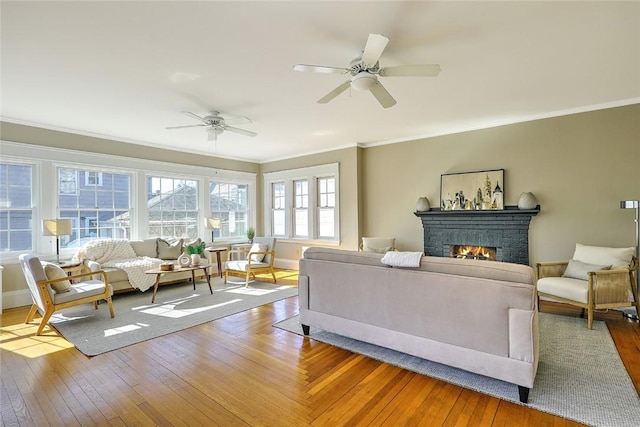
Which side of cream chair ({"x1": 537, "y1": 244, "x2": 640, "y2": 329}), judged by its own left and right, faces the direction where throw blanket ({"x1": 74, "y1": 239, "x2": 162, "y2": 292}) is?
front

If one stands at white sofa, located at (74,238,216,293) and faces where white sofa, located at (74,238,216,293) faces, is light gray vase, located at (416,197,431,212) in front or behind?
in front

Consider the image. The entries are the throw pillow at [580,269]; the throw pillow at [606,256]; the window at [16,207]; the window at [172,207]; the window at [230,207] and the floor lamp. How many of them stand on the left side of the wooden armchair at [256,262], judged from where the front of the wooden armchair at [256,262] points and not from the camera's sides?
3

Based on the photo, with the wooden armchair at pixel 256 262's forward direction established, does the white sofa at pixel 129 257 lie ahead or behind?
ahead

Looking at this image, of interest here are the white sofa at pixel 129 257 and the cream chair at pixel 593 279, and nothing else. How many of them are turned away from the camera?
0

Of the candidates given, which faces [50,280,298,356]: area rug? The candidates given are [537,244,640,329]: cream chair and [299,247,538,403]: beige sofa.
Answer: the cream chair

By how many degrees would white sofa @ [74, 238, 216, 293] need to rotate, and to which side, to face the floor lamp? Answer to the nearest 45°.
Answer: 0° — it already faces it

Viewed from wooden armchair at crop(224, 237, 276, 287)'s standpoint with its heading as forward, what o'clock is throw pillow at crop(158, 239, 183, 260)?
The throw pillow is roughly at 2 o'clock from the wooden armchair.

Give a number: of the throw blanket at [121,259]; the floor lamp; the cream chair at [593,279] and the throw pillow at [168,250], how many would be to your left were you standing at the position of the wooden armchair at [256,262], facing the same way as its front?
2

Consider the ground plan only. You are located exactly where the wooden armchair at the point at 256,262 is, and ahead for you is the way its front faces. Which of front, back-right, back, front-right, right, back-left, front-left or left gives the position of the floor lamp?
left

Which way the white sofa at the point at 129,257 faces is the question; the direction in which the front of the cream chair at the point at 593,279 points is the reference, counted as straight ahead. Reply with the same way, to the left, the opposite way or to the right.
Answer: to the left

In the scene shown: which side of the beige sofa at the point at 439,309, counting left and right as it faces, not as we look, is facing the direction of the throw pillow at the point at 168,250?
left

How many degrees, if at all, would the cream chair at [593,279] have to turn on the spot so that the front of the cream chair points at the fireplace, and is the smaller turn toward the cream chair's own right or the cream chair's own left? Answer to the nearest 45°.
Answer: approximately 90° to the cream chair's own right

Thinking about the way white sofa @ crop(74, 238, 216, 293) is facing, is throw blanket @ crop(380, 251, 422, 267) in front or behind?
in front
